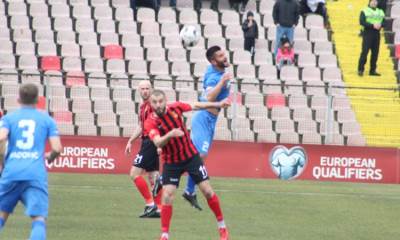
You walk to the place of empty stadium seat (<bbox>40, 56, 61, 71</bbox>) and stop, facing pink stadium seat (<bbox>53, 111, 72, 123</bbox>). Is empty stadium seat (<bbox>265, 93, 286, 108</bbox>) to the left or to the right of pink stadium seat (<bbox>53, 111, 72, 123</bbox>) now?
left

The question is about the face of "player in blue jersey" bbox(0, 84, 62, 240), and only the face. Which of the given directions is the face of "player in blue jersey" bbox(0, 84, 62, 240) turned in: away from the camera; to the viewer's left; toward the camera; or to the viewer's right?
away from the camera

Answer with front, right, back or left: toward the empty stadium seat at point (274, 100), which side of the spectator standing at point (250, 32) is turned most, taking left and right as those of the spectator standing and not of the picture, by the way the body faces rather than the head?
front

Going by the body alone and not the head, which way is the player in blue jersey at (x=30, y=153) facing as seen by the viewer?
away from the camera

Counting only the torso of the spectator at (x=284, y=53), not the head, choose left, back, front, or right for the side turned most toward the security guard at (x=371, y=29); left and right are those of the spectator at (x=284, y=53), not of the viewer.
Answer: left

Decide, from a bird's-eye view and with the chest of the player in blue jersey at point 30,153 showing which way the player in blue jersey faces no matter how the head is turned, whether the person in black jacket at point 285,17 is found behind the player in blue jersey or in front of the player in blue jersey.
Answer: in front

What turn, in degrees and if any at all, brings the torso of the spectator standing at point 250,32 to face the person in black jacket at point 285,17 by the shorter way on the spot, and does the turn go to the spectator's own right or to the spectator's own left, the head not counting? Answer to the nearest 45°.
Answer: approximately 90° to the spectator's own left

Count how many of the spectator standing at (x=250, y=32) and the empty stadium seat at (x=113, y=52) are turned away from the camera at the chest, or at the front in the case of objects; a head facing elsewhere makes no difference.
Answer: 0
